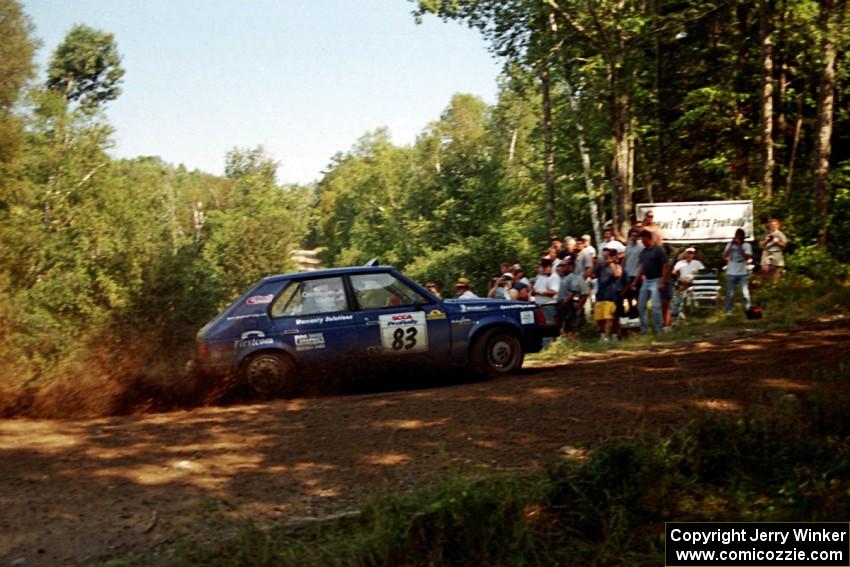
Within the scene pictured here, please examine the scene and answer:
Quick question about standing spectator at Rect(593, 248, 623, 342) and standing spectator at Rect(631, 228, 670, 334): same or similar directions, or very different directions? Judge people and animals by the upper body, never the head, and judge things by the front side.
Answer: same or similar directions

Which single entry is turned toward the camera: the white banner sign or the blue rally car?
the white banner sign

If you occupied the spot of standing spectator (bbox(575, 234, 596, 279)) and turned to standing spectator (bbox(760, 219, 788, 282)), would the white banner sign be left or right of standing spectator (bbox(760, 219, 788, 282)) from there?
left

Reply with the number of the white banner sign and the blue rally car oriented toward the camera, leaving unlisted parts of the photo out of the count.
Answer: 1

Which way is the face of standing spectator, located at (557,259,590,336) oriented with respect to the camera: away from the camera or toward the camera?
toward the camera

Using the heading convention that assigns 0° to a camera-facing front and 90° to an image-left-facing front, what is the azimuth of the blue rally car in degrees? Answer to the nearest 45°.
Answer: approximately 270°

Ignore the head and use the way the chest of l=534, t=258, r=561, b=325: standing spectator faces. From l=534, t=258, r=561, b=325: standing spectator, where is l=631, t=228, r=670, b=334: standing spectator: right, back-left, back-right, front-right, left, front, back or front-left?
left

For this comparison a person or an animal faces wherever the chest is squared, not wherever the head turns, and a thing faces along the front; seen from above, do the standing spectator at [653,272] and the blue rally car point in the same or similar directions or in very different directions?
very different directions

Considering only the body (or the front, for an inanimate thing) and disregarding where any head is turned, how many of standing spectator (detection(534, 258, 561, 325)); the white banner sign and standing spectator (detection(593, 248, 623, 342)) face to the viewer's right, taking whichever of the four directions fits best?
0

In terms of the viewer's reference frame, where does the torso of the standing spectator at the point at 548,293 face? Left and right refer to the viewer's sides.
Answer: facing the viewer and to the left of the viewer

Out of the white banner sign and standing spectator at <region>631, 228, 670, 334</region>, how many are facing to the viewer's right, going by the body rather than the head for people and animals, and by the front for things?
0

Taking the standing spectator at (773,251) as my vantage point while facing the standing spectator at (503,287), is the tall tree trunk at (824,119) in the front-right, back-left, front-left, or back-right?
back-right

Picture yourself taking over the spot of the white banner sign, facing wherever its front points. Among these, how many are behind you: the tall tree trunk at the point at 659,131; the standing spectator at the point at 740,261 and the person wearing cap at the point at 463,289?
1

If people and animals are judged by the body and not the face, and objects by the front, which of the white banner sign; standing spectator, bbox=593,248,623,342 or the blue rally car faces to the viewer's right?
the blue rally car

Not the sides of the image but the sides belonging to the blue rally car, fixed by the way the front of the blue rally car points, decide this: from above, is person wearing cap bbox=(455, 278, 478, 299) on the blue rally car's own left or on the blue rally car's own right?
on the blue rally car's own left
